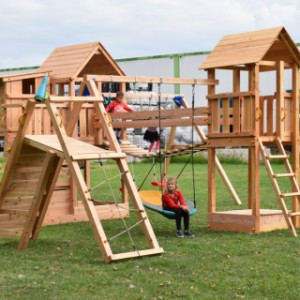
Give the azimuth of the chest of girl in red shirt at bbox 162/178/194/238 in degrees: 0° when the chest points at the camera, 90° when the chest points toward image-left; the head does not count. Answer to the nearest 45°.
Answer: approximately 315°
